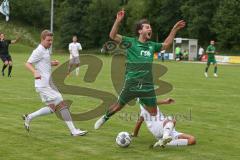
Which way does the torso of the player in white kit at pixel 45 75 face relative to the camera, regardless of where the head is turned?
to the viewer's right

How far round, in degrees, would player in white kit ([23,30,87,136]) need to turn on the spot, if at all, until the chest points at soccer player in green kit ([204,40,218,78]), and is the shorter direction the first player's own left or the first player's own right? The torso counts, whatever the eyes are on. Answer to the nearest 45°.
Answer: approximately 45° to the first player's own left

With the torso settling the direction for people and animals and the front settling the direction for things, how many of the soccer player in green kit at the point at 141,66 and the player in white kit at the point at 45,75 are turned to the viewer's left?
0

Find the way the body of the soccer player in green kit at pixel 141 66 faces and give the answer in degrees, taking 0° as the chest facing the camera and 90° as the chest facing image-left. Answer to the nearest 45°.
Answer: approximately 315°
